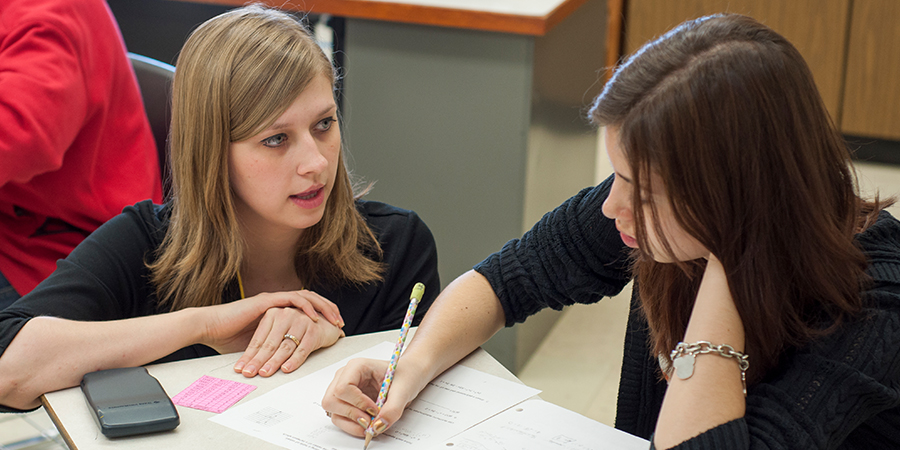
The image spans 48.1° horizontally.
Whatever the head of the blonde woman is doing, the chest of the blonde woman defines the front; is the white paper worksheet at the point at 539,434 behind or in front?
in front

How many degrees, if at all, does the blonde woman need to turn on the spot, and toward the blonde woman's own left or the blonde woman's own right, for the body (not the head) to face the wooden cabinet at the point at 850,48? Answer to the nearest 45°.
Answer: approximately 90° to the blonde woman's own left

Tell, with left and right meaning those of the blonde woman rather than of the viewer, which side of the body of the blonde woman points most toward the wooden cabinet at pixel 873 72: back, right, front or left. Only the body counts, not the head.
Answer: left

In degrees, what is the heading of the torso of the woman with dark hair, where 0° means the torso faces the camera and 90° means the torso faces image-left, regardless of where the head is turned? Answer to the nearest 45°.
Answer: approximately 45°

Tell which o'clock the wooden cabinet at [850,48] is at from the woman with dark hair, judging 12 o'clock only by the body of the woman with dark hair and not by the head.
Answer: The wooden cabinet is roughly at 5 o'clock from the woman with dark hair.

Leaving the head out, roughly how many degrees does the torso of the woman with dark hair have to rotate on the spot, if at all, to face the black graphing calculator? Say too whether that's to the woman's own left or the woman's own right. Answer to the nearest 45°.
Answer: approximately 45° to the woman's own right

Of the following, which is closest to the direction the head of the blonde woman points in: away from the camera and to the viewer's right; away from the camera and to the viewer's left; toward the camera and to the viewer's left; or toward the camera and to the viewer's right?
toward the camera and to the viewer's right

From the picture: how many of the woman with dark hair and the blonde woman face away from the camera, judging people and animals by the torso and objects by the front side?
0

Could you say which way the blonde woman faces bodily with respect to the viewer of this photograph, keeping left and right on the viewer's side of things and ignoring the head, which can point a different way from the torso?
facing the viewer and to the right of the viewer
